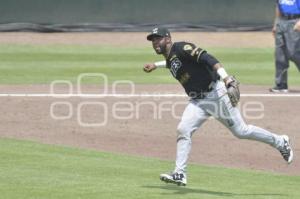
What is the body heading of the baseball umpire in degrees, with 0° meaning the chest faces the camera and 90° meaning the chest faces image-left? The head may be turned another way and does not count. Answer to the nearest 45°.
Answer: approximately 45°

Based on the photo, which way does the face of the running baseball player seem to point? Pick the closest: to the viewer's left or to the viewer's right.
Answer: to the viewer's left
